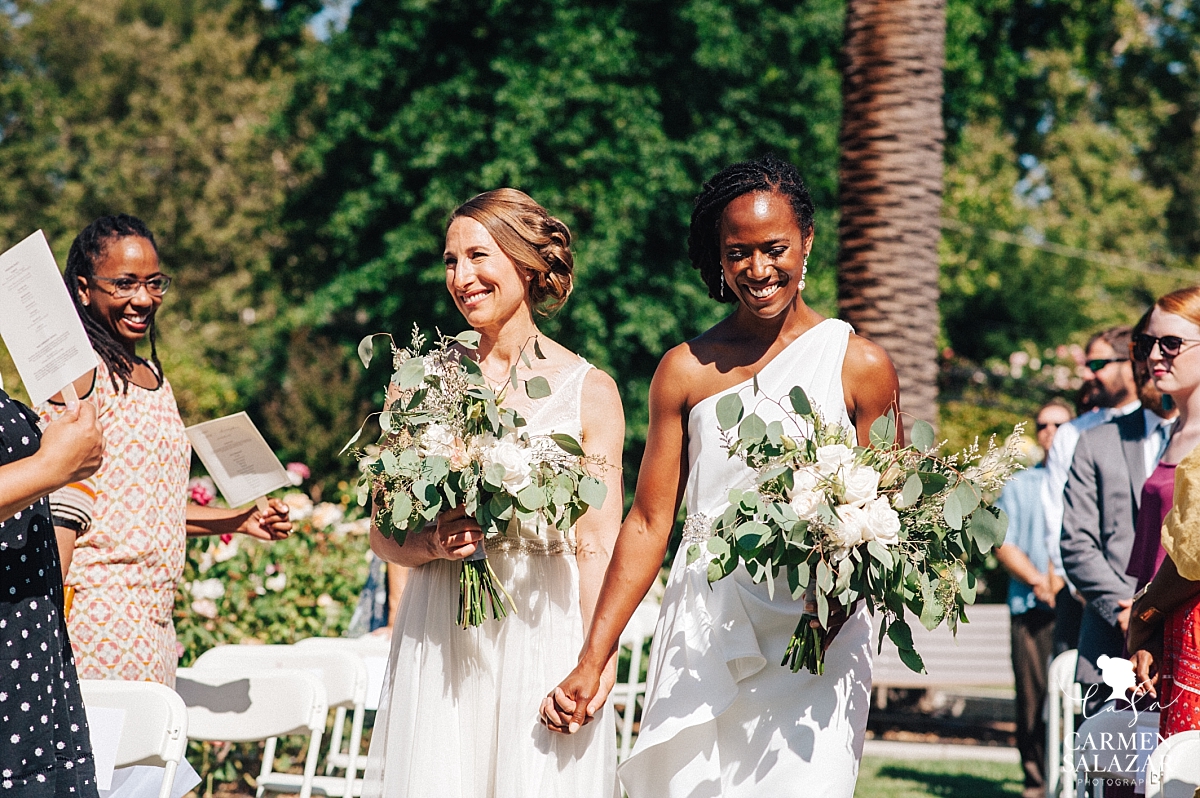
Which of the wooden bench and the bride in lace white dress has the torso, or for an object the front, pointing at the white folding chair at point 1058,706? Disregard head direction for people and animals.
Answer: the wooden bench

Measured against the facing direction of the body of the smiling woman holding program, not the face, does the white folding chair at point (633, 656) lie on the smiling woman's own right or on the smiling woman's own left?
on the smiling woman's own left

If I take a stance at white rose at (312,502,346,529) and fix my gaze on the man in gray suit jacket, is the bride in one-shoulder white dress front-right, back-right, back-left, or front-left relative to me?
front-right

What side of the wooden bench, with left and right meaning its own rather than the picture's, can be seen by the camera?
front

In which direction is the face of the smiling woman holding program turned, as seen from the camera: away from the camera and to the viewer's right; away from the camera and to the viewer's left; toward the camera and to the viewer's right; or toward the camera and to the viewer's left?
toward the camera and to the viewer's right

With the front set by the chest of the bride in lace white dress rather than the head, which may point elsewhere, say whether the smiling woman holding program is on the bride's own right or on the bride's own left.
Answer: on the bride's own right

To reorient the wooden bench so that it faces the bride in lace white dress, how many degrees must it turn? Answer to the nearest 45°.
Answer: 0° — it already faces them

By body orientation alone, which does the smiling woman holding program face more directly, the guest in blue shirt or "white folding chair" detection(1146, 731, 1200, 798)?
the white folding chair

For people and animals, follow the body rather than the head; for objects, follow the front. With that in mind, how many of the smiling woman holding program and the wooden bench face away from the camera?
0

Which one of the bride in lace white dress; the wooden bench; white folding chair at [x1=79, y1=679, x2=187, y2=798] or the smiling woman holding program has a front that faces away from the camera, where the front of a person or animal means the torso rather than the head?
the white folding chair

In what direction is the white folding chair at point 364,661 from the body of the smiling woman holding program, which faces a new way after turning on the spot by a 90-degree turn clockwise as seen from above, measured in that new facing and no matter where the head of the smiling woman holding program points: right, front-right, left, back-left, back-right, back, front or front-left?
back

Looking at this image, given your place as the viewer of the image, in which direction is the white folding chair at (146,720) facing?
facing away from the viewer

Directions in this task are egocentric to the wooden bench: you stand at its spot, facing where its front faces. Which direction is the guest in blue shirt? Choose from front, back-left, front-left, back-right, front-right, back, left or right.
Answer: front

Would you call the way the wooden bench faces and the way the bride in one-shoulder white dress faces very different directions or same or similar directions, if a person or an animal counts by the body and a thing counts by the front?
same or similar directions
